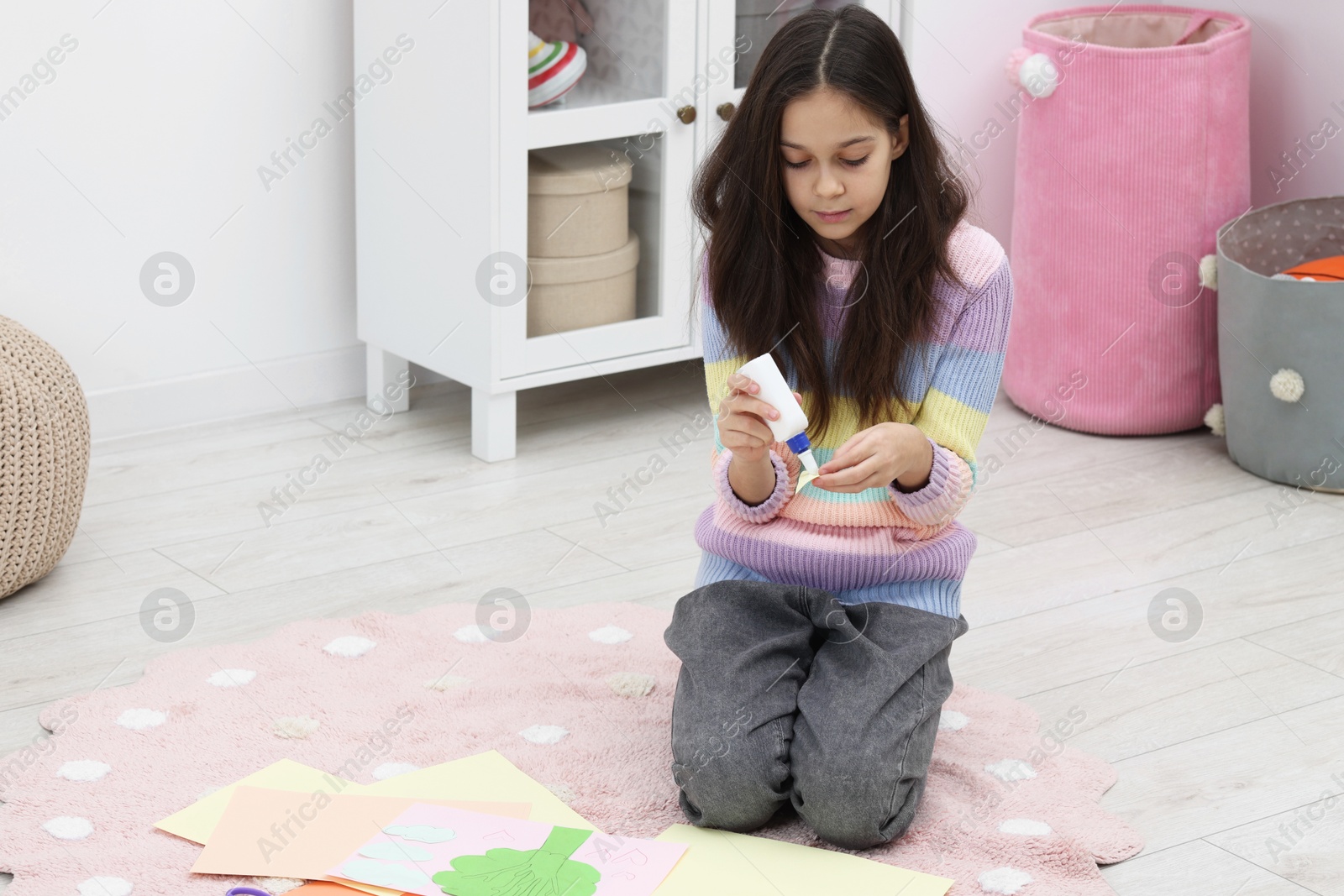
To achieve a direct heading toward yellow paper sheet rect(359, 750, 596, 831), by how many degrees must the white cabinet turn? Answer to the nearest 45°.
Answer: approximately 45° to its right

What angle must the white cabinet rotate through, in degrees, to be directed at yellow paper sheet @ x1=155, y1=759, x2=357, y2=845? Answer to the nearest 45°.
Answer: approximately 45° to its right

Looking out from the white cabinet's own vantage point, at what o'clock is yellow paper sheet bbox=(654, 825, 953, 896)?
The yellow paper sheet is roughly at 1 o'clock from the white cabinet.

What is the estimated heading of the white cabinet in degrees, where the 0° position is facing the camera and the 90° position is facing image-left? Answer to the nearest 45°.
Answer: approximately 315°
